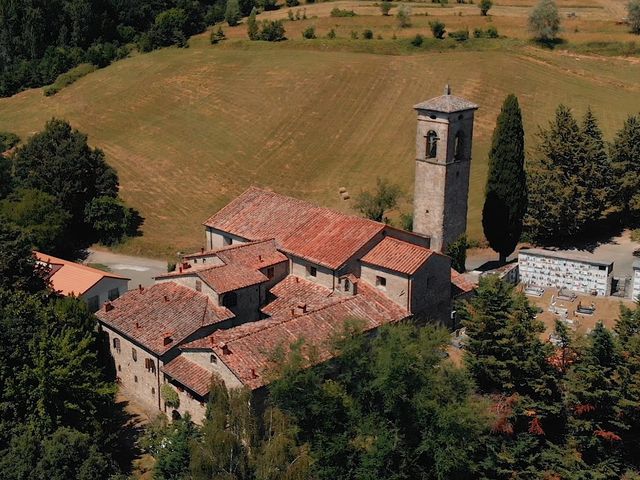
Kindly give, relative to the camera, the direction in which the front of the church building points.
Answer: facing away from the viewer and to the left of the viewer
